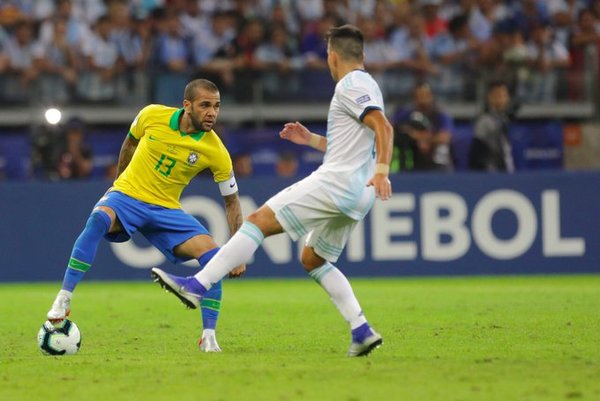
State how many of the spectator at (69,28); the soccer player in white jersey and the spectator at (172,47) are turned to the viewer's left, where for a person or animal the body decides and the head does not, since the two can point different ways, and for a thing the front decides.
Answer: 1

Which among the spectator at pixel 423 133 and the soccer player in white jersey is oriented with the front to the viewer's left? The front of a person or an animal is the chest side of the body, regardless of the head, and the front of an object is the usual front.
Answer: the soccer player in white jersey

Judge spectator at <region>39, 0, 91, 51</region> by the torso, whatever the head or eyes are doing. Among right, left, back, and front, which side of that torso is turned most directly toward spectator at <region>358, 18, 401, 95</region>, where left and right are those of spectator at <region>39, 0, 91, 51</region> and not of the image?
left

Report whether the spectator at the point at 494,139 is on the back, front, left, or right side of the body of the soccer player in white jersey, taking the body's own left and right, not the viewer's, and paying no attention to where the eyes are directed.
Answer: right

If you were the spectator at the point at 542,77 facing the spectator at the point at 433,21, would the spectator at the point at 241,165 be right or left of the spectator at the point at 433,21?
left

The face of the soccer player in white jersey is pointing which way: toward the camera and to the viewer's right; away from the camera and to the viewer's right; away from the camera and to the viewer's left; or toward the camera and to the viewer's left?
away from the camera and to the viewer's left

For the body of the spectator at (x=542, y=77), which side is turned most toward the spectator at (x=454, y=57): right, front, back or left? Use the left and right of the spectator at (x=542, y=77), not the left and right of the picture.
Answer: right
